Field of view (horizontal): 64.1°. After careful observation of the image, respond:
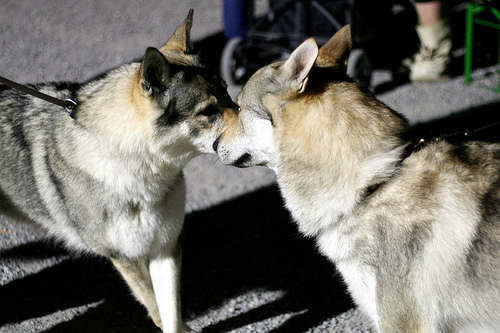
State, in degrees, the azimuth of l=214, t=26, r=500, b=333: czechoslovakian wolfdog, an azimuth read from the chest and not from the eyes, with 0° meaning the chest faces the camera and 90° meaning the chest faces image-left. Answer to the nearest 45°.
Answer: approximately 90°

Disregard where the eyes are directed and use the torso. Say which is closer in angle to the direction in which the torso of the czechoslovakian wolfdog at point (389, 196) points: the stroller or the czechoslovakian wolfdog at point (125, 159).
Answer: the czechoslovakian wolfdog

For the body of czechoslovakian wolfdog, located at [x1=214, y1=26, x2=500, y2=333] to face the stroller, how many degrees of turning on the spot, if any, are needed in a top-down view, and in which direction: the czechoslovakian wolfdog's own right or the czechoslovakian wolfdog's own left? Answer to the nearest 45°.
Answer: approximately 90° to the czechoslovakian wolfdog's own right

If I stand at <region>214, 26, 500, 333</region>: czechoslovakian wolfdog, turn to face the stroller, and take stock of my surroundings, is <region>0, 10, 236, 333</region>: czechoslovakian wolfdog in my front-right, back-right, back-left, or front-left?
front-left

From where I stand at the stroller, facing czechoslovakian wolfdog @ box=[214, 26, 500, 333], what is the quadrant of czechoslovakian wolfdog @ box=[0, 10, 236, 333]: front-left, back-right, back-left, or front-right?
front-right

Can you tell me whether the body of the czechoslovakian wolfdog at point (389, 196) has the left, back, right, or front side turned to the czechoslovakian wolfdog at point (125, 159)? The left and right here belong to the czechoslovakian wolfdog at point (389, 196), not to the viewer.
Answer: front

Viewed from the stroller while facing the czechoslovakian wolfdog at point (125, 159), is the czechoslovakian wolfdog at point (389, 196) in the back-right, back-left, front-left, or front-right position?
front-left
